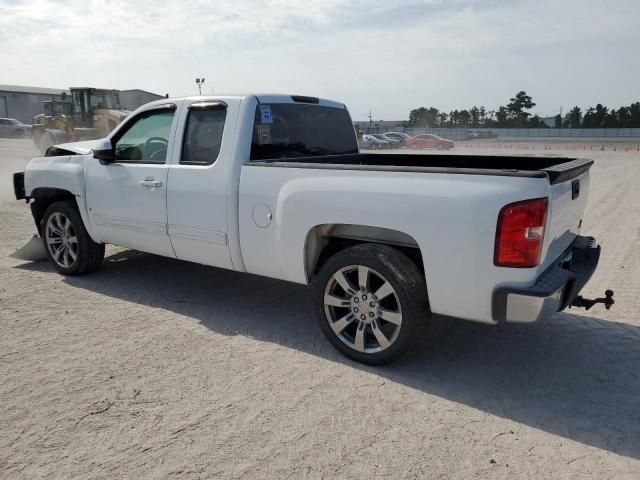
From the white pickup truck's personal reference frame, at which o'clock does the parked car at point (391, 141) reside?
The parked car is roughly at 2 o'clock from the white pickup truck.

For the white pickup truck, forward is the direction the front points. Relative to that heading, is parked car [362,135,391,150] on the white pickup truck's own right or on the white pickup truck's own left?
on the white pickup truck's own right

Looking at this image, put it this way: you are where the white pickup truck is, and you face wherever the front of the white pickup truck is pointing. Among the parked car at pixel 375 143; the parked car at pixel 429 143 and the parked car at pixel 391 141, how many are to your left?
0

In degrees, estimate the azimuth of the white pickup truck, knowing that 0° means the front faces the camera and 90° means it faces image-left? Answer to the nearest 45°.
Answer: approximately 135°

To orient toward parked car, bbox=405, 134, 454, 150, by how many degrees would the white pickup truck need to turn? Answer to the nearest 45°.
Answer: approximately 45° to its right
